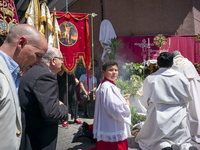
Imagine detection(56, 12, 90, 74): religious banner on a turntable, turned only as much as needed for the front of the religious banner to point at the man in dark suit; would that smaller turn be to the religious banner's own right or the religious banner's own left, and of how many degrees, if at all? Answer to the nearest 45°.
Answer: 0° — it already faces them

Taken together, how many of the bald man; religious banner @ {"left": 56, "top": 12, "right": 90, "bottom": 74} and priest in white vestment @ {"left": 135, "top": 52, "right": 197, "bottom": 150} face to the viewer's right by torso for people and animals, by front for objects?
1

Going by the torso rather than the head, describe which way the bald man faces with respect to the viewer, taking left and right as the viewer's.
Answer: facing to the right of the viewer

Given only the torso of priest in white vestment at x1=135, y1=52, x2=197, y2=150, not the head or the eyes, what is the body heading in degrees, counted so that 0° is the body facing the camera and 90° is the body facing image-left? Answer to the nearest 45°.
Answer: approximately 180°

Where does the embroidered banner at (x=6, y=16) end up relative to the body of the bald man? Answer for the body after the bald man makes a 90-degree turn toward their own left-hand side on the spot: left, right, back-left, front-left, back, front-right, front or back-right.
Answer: front

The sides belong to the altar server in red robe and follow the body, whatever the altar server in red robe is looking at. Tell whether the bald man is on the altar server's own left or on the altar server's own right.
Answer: on the altar server's own right

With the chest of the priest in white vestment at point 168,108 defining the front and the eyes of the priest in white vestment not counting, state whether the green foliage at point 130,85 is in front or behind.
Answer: in front

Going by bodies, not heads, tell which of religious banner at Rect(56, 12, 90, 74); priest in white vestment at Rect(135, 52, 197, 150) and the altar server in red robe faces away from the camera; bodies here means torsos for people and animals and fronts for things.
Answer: the priest in white vestment
